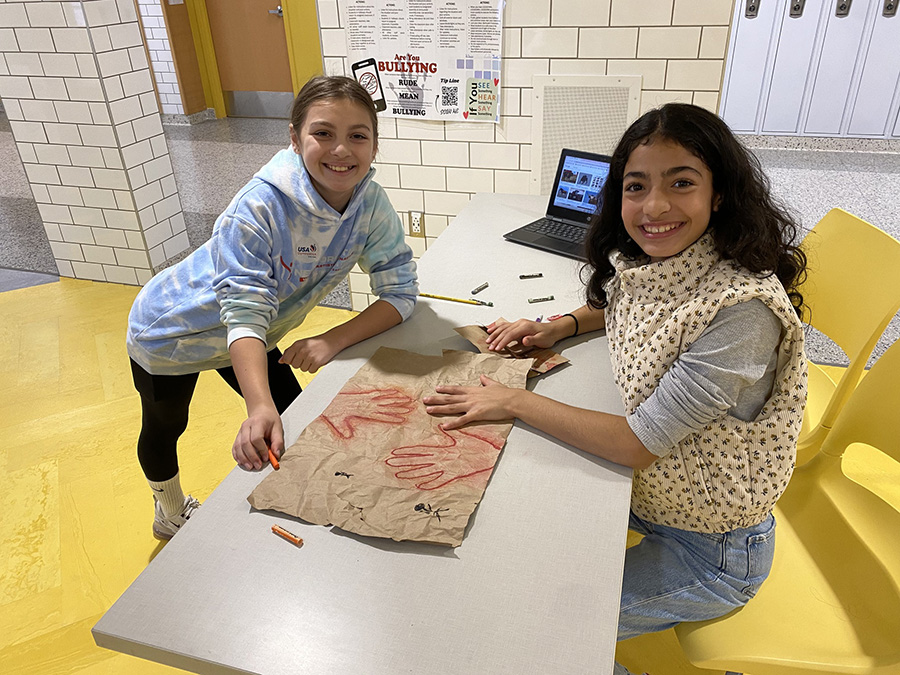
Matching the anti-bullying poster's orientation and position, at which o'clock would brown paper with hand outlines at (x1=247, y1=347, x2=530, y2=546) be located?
The brown paper with hand outlines is roughly at 12 o'clock from the anti-bullying poster.

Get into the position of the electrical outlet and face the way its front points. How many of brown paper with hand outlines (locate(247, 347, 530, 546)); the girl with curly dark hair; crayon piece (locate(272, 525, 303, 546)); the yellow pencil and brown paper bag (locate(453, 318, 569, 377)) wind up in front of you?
5

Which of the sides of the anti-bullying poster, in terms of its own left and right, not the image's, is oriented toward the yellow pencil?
front

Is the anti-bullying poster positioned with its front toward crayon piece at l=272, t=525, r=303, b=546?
yes

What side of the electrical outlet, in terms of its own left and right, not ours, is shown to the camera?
front

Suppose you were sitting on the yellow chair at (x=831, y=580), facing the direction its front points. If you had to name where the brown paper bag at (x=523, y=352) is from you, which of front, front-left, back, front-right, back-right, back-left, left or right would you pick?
front-right

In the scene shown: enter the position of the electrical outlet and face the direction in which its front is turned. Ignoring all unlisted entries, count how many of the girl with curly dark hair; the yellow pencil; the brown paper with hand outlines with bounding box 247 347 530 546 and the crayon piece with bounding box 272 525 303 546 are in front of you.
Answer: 4

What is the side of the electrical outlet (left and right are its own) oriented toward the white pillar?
right

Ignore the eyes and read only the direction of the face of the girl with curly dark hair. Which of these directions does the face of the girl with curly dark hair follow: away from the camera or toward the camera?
toward the camera

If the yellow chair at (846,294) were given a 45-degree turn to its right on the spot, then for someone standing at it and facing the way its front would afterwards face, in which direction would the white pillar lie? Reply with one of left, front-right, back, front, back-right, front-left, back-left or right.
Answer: front

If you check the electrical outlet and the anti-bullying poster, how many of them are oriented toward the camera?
2

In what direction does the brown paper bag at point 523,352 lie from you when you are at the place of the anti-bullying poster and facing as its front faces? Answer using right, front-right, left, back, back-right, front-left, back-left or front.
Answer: front

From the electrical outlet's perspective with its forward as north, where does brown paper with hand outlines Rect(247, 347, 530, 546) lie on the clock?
The brown paper with hand outlines is roughly at 12 o'clock from the electrical outlet.

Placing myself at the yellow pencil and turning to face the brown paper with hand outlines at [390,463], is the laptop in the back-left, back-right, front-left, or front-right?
back-left

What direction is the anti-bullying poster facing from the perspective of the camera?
toward the camera

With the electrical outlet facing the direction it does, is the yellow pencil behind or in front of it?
in front
